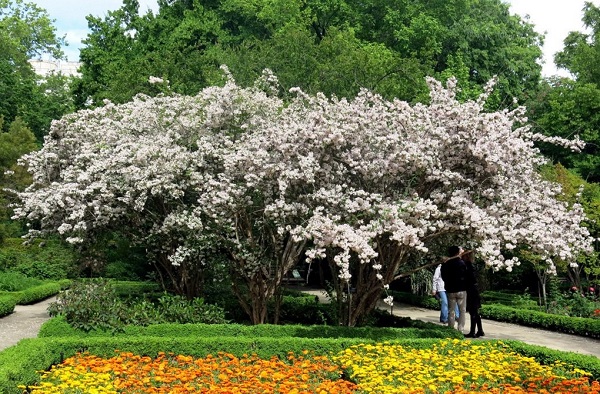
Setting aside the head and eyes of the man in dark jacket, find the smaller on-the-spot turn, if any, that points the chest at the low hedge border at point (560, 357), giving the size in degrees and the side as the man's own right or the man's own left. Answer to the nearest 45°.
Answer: approximately 135° to the man's own right

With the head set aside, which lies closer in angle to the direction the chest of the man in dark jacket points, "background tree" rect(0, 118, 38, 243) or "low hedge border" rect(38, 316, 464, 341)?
the background tree

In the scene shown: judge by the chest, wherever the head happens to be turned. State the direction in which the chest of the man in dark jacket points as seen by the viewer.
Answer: away from the camera

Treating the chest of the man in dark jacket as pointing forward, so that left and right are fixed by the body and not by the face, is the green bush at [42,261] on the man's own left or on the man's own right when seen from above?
on the man's own left

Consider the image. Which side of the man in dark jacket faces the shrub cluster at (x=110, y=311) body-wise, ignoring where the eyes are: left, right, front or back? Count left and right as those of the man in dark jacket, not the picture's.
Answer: left

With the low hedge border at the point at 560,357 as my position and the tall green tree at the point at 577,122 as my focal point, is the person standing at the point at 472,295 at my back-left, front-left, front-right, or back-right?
front-left

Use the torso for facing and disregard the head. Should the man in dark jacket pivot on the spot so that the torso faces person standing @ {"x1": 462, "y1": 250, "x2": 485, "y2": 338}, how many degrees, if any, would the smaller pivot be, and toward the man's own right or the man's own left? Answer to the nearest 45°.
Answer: approximately 45° to the man's own right

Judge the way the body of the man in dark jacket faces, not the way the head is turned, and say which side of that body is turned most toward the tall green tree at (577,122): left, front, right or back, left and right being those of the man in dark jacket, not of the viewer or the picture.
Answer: front

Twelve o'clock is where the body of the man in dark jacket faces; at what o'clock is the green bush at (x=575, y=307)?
The green bush is roughly at 1 o'clock from the man in dark jacket.

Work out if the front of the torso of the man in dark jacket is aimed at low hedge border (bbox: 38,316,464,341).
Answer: no
